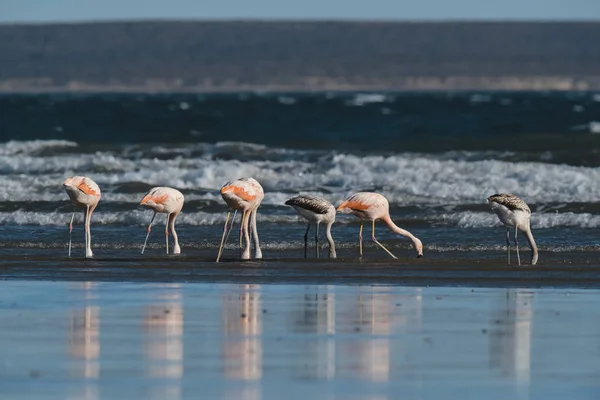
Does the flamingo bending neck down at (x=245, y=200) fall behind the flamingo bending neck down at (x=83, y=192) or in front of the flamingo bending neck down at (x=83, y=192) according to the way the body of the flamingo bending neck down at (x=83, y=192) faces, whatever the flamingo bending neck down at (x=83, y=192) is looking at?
in front

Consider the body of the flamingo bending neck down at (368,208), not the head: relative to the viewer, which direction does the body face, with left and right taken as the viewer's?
facing to the right of the viewer

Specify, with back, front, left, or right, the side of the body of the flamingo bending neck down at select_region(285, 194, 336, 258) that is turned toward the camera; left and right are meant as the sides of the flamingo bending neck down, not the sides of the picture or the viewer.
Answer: right

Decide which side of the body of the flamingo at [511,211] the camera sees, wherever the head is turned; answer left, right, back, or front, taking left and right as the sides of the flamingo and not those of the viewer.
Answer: right

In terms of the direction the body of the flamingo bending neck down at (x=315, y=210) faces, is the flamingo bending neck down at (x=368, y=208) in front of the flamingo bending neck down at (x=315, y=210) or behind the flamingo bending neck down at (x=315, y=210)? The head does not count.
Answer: in front

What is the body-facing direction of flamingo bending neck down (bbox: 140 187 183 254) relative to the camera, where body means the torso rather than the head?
to the viewer's right
